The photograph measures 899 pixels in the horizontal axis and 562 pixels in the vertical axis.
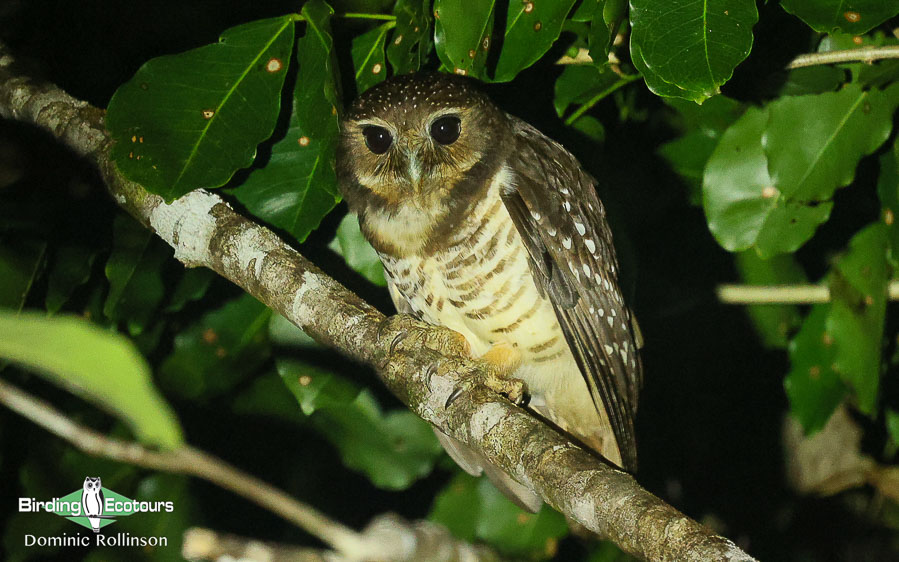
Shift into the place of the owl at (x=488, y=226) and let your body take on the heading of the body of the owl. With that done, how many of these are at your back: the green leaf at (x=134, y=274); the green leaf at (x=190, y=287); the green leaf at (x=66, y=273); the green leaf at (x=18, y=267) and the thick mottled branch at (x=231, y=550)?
0

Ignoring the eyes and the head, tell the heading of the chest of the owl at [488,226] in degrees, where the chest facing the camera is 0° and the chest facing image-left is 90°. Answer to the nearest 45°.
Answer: approximately 45°

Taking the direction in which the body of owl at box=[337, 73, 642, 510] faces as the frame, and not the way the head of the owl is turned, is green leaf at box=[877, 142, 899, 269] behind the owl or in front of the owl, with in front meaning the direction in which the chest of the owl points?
behind

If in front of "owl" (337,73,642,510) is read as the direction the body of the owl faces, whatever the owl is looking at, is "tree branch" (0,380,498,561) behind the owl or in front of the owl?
in front

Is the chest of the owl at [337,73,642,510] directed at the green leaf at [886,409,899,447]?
no

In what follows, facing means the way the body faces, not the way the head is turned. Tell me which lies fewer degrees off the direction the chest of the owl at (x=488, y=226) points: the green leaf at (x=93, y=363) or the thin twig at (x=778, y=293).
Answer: the green leaf

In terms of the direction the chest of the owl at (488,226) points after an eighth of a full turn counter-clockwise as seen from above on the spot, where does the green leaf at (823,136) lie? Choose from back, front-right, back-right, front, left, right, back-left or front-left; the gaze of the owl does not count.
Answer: left
